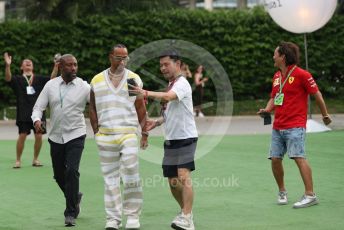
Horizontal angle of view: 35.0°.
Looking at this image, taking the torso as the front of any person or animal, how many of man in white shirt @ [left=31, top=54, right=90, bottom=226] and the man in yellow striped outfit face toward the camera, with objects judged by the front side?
2

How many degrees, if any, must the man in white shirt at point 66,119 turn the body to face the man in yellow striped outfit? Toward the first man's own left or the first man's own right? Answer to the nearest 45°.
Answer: approximately 45° to the first man's own left

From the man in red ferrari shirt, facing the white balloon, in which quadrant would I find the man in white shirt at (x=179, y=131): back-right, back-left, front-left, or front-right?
back-left

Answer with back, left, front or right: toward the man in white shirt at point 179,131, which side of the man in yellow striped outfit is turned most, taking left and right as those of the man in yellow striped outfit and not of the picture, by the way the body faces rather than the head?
left

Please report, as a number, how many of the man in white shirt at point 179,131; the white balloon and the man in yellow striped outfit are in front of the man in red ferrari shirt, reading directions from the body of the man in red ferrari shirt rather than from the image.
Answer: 2

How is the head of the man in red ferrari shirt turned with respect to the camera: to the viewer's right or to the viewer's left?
to the viewer's left

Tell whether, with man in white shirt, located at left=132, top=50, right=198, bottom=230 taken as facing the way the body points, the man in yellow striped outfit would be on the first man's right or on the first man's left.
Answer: on the first man's right
